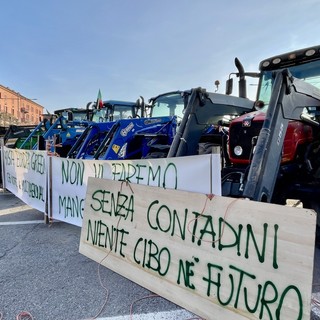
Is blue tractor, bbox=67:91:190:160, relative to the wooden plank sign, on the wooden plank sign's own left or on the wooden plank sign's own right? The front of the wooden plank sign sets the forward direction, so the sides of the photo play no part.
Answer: on the wooden plank sign's own right

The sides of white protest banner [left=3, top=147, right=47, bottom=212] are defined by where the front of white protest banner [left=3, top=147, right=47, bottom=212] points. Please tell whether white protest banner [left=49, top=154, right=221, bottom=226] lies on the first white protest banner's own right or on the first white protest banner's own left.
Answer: on the first white protest banner's own left

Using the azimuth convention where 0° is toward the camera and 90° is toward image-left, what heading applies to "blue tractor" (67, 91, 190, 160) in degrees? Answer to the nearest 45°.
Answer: approximately 45°

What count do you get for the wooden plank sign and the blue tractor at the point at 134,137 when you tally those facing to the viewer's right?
0

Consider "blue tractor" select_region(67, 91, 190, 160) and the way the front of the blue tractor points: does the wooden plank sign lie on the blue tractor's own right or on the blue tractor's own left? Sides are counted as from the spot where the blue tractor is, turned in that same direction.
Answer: on the blue tractor's own left

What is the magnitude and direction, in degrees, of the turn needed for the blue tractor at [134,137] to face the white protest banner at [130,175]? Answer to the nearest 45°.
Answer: approximately 45° to its left

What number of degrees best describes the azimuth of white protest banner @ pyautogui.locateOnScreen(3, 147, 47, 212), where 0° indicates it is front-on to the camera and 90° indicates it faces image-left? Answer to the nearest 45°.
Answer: approximately 45°

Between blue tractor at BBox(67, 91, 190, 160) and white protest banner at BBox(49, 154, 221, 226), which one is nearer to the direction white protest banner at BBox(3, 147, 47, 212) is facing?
the white protest banner

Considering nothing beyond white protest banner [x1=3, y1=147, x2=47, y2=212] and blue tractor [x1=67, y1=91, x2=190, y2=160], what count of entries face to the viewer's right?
0
